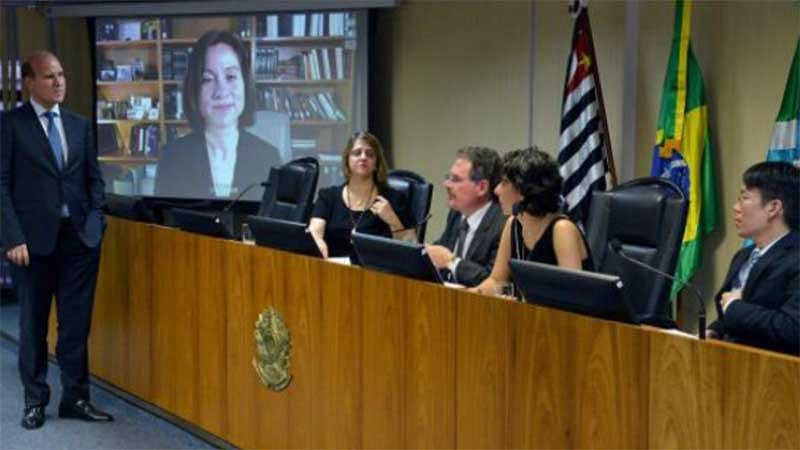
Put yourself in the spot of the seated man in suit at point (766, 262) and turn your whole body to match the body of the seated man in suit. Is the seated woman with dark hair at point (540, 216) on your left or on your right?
on your right

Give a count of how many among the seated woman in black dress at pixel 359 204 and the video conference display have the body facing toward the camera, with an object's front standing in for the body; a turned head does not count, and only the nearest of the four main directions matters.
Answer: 2

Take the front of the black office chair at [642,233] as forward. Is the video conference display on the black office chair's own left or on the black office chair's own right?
on the black office chair's own right

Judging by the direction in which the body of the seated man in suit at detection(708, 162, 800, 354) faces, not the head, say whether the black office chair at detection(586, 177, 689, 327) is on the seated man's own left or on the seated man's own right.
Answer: on the seated man's own right

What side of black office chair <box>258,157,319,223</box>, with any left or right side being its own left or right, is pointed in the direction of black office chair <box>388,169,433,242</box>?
left

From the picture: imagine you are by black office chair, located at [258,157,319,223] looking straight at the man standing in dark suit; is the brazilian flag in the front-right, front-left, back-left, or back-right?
back-left

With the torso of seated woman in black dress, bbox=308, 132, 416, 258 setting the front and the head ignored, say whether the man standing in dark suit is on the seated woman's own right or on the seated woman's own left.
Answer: on the seated woman's own right

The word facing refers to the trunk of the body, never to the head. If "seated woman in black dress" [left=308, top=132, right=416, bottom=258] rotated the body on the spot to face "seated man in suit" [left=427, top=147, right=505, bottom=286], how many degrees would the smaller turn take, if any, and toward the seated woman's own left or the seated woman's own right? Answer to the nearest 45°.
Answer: approximately 45° to the seated woman's own left

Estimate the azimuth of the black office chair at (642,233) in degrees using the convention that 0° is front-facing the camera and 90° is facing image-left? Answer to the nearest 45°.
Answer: approximately 45°

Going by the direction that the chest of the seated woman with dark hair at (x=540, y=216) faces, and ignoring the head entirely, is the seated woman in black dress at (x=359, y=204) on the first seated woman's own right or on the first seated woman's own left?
on the first seated woman's own right

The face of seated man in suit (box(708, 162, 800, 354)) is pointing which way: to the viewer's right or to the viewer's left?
to the viewer's left
